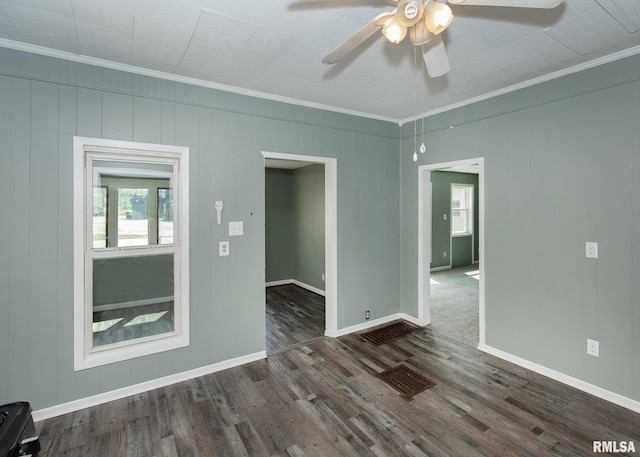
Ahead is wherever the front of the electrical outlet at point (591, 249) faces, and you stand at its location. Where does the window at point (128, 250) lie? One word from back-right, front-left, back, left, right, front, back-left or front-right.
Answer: front-right

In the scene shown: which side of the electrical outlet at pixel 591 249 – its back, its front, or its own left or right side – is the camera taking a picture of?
front

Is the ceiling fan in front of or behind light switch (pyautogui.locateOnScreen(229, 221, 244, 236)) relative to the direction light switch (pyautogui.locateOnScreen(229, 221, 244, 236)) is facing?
in front

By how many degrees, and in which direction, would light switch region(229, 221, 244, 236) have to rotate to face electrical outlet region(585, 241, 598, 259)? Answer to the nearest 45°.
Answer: approximately 45° to its left

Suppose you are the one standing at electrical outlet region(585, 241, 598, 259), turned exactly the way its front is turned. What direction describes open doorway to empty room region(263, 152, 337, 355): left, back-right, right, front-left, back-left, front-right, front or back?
right

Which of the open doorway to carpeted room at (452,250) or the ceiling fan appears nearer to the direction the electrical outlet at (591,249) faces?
the ceiling fan

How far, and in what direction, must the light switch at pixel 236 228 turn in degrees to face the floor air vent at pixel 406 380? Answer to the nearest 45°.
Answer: approximately 45° to its left

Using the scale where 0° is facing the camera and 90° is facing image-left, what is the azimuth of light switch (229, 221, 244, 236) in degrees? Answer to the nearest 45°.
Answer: approximately 0°

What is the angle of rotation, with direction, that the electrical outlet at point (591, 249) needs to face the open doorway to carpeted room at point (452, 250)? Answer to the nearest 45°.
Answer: approximately 135° to its right

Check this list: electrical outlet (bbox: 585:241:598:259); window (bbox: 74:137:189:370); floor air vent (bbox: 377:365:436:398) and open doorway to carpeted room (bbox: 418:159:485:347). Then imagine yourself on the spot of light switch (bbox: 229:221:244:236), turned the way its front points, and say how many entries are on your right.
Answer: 1

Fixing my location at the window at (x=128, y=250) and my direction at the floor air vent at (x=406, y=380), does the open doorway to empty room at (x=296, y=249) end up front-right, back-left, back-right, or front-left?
front-left

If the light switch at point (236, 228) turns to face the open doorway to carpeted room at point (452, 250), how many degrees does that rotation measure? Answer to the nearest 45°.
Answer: approximately 135° to its left

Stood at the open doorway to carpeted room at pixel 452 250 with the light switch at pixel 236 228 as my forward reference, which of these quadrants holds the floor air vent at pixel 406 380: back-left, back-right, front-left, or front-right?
front-left
